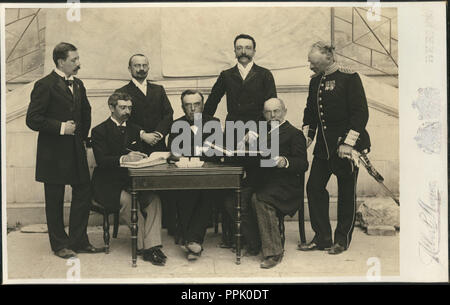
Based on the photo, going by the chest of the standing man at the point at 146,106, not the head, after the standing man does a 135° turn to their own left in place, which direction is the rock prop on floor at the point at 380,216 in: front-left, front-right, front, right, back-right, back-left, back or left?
front-right

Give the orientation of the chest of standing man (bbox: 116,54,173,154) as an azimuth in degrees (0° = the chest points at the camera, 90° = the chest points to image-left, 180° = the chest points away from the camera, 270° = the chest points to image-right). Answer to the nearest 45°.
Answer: approximately 0°

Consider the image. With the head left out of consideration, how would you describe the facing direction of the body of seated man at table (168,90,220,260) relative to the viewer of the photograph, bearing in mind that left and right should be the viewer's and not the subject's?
facing the viewer

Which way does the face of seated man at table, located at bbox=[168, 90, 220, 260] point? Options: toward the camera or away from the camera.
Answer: toward the camera
